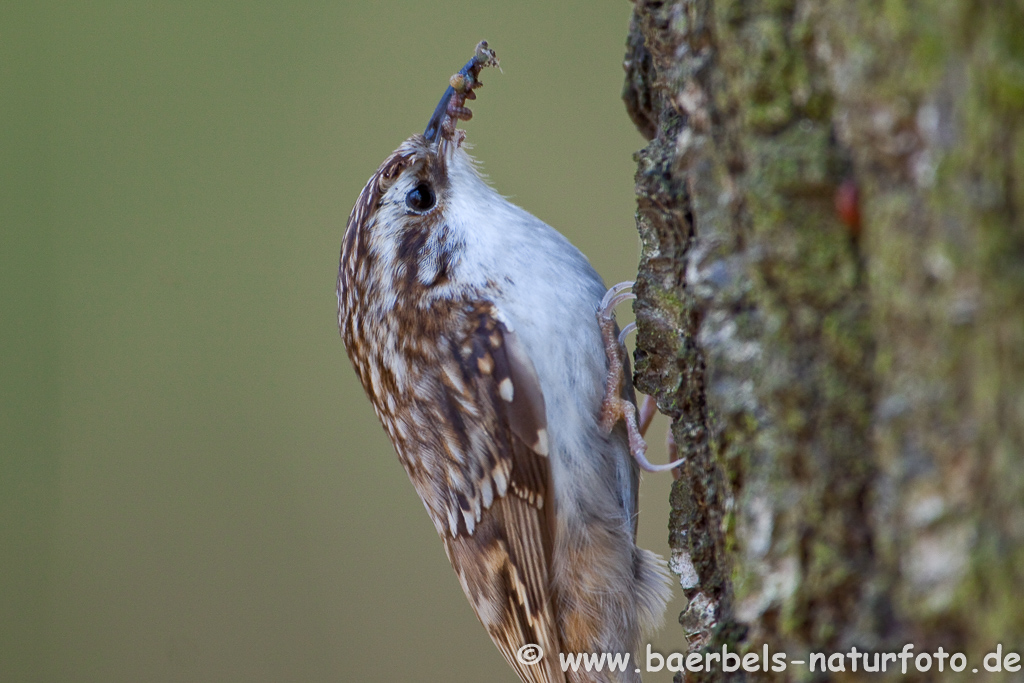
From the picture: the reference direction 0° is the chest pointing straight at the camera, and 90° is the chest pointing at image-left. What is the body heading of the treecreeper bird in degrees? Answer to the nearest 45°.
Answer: approximately 270°
